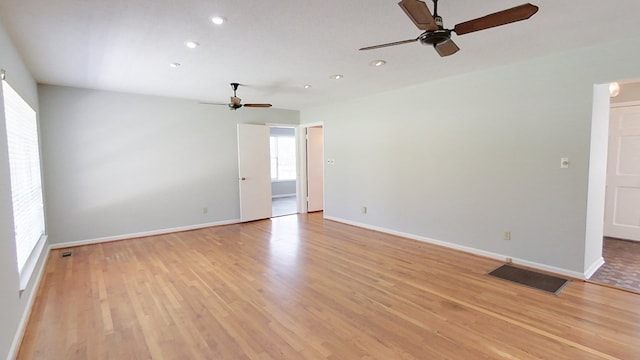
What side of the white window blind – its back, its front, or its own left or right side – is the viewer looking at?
right

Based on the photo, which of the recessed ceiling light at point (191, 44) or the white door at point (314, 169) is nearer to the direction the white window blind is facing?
the white door

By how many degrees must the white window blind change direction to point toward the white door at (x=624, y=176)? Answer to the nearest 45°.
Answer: approximately 45° to its right

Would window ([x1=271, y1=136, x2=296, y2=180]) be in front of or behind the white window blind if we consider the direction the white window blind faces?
in front

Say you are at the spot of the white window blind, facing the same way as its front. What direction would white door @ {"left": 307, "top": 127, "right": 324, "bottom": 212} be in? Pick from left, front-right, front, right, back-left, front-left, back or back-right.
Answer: front

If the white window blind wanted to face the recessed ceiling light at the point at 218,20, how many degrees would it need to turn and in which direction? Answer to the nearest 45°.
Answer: approximately 45° to its right

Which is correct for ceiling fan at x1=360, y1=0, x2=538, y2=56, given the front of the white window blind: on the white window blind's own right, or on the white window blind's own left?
on the white window blind's own right
